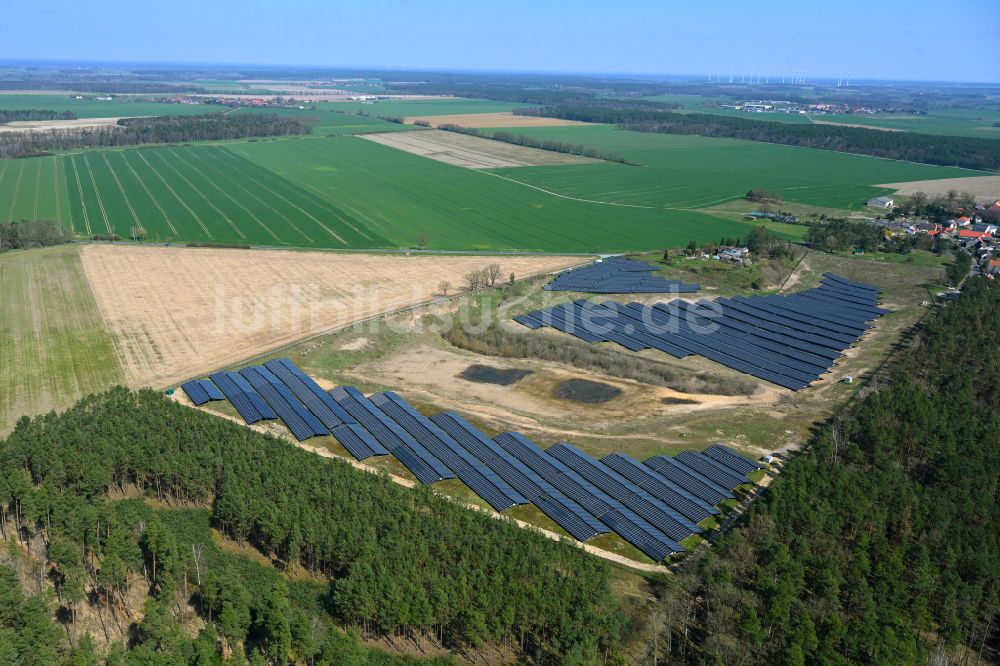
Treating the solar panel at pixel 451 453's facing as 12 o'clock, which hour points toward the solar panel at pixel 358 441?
the solar panel at pixel 358 441 is roughly at 2 o'clock from the solar panel at pixel 451 453.

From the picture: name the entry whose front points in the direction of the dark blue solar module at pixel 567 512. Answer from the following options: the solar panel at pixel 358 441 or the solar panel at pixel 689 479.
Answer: the solar panel at pixel 689 479

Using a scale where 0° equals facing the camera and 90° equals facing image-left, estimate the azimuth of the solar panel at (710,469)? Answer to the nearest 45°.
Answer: approximately 45°

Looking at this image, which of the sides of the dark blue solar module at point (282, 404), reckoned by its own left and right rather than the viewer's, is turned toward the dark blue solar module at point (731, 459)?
left

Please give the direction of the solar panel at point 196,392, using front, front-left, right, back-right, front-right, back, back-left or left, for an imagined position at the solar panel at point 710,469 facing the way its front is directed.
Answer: front-right

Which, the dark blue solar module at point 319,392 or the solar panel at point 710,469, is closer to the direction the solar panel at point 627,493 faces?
the dark blue solar module
